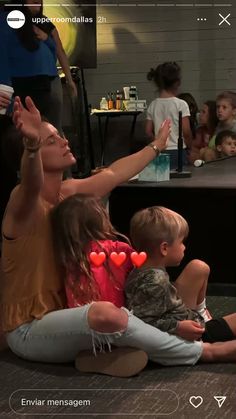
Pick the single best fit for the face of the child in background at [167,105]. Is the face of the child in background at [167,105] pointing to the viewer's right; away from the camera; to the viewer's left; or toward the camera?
away from the camera

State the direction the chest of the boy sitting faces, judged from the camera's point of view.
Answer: to the viewer's right
